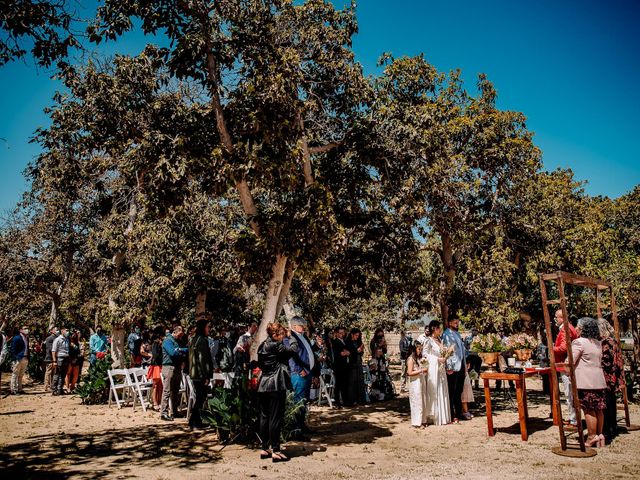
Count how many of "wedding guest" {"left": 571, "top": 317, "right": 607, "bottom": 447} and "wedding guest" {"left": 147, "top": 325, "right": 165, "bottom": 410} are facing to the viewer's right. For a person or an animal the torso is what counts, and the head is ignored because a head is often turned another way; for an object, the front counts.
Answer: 1

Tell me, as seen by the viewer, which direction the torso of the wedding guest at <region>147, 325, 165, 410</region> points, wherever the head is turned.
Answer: to the viewer's right

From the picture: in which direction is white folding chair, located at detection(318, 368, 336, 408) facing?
to the viewer's right

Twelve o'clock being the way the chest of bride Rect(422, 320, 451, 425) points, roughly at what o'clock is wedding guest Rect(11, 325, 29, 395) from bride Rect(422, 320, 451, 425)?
wedding guest Rect(11, 325, 29, 395) is roughly at 5 o'clock from bride Rect(422, 320, 451, 425).

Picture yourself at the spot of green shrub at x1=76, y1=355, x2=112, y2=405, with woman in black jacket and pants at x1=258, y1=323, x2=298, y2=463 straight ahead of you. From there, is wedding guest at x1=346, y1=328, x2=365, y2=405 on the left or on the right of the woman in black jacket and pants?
left

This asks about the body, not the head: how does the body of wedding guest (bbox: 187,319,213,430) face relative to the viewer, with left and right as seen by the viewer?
facing to the right of the viewer

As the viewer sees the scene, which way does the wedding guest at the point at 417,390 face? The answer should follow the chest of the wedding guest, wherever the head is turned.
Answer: to the viewer's right

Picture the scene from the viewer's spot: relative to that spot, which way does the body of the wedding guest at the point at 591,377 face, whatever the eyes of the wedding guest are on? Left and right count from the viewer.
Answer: facing away from the viewer and to the left of the viewer

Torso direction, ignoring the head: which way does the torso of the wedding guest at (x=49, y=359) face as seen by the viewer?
to the viewer's right

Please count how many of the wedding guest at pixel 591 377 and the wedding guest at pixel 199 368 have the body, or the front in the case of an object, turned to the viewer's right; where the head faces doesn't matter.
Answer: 1
